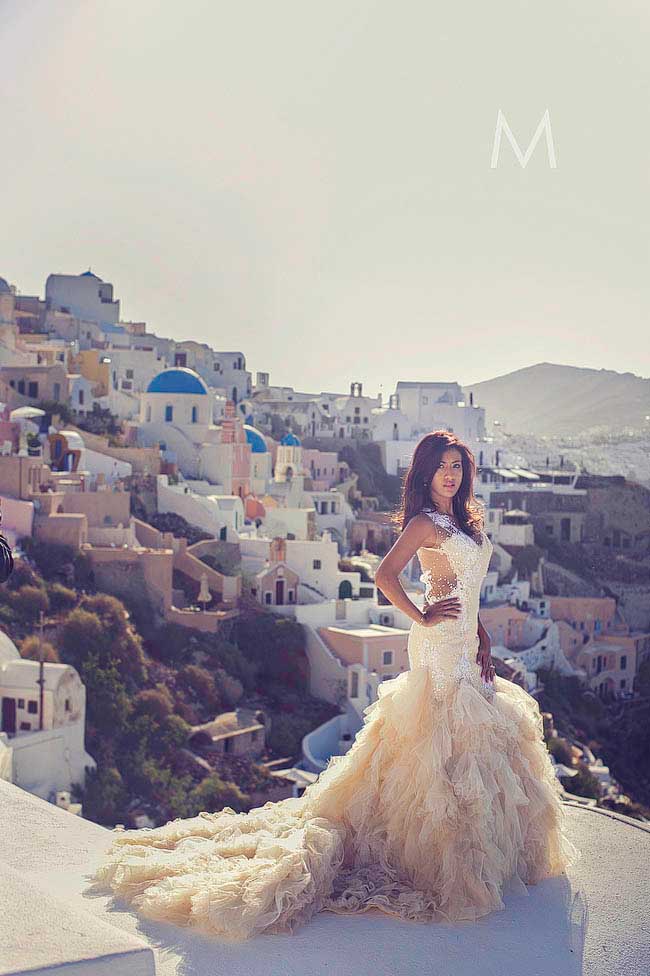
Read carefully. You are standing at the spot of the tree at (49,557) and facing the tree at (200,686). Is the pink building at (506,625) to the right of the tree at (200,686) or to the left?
left

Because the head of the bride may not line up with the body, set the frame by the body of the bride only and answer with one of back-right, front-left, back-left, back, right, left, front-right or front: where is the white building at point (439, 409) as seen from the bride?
back-left

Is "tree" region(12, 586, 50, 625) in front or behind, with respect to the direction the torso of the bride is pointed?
behind

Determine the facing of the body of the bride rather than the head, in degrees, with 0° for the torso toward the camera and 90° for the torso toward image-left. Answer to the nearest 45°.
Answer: approximately 315°

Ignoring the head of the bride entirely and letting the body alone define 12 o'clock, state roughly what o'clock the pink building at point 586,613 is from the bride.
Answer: The pink building is roughly at 8 o'clock from the bride.

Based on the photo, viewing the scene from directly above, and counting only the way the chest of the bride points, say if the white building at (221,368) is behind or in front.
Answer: behind

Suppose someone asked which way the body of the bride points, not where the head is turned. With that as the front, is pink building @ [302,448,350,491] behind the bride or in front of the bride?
behind
